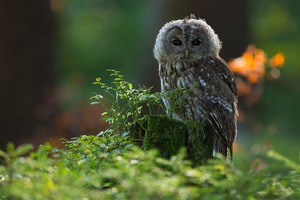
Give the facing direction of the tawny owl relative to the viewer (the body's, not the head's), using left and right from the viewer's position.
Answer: facing the viewer and to the left of the viewer

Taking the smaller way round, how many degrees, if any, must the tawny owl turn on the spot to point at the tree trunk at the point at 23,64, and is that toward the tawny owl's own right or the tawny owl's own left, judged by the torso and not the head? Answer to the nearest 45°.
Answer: approximately 90° to the tawny owl's own right
